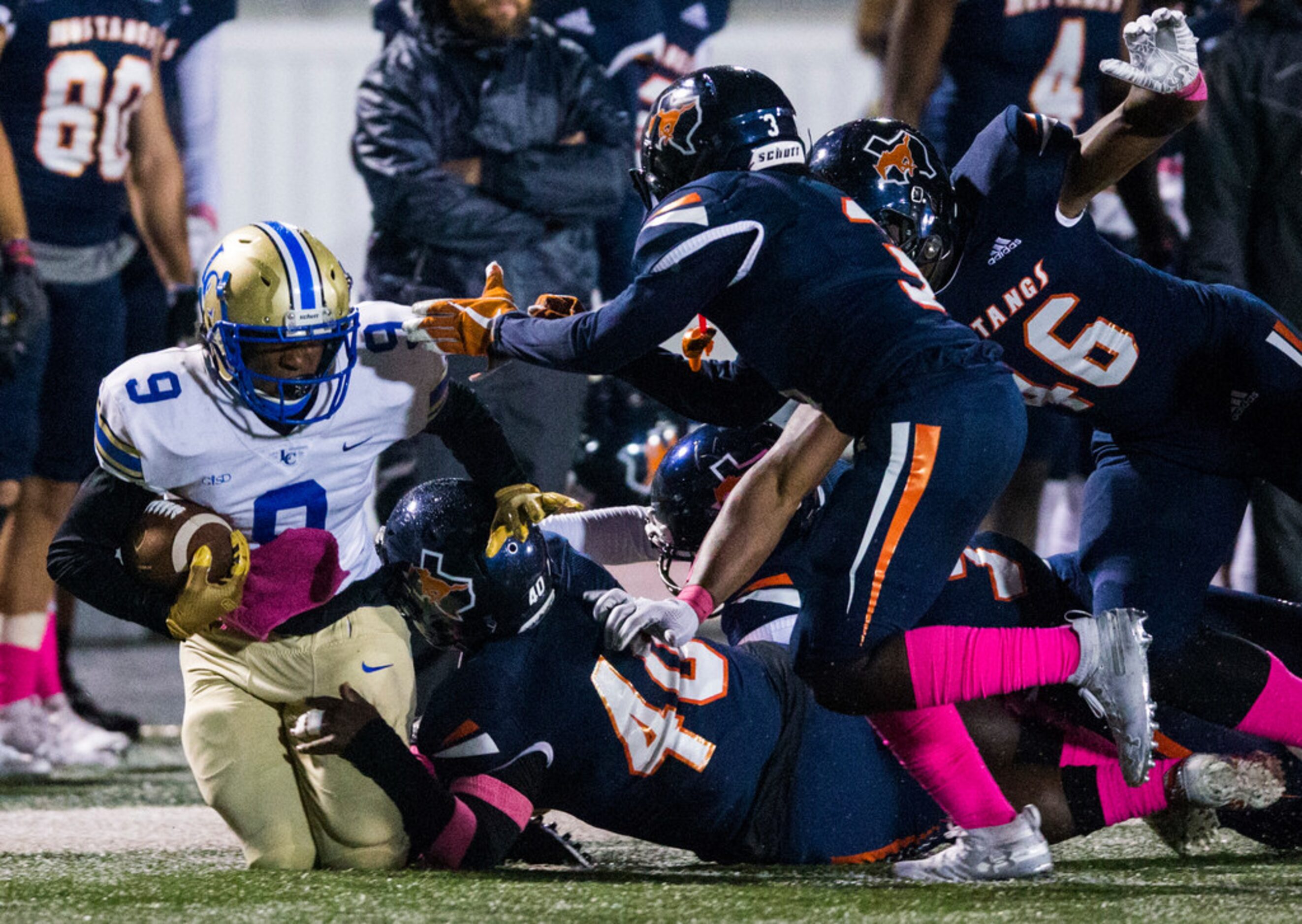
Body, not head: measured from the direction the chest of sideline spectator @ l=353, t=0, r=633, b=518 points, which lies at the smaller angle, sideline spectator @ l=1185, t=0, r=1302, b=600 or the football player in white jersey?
the football player in white jersey

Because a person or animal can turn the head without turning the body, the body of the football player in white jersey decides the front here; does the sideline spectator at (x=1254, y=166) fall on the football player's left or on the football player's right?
on the football player's left

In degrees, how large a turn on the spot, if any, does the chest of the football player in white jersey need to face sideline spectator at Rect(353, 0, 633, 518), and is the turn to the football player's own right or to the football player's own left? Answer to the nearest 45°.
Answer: approximately 180°

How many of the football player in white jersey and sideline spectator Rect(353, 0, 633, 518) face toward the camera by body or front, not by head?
2

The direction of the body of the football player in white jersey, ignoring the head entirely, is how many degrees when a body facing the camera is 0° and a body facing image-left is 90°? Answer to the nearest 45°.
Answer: approximately 0°

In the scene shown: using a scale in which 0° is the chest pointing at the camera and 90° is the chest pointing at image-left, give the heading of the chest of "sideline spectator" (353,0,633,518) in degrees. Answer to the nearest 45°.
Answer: approximately 0°

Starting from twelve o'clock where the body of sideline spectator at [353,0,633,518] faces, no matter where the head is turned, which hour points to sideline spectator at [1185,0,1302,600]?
sideline spectator at [1185,0,1302,600] is roughly at 9 o'clock from sideline spectator at [353,0,633,518].
